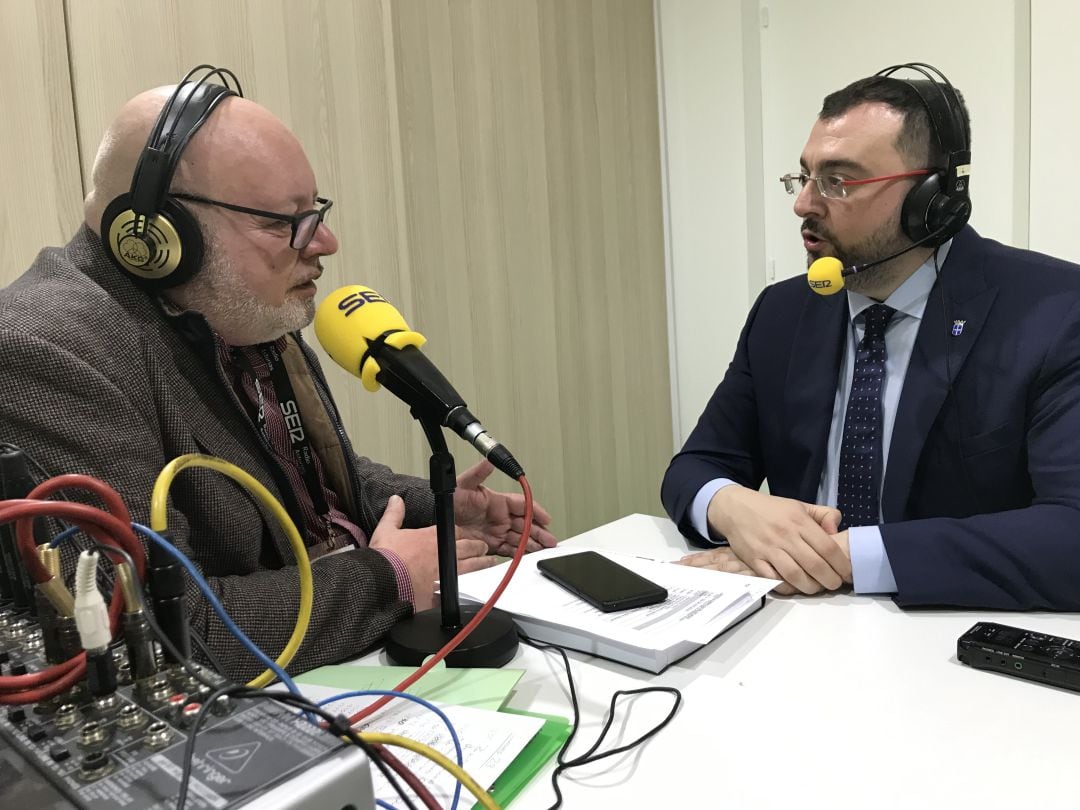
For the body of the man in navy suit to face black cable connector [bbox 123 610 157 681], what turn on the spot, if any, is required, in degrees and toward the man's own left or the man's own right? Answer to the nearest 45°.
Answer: approximately 45° to the man's own left

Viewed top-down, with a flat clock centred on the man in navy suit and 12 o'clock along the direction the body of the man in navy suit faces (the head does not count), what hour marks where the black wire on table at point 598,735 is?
The black wire on table is roughly at 11 o'clock from the man in navy suit.

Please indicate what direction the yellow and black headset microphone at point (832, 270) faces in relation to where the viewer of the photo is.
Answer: facing to the left of the viewer

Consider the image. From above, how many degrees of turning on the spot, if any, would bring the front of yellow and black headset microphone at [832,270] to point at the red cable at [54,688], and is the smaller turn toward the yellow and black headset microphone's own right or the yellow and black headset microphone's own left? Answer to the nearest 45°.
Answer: approximately 90° to the yellow and black headset microphone's own left

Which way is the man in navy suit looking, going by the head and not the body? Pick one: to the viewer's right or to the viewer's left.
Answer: to the viewer's left

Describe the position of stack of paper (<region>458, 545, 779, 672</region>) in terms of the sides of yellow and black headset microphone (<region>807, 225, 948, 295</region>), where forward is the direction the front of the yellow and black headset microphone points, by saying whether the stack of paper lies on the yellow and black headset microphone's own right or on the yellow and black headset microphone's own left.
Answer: on the yellow and black headset microphone's own left

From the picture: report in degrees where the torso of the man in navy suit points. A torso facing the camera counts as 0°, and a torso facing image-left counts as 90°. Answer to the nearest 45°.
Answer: approximately 45°
